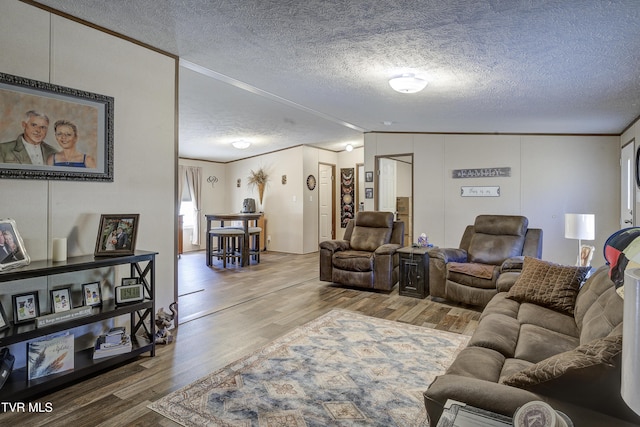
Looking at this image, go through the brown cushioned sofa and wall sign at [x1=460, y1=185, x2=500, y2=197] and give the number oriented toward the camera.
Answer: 1

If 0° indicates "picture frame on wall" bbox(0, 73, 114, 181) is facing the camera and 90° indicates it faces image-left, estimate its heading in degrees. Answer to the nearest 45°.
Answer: approximately 315°

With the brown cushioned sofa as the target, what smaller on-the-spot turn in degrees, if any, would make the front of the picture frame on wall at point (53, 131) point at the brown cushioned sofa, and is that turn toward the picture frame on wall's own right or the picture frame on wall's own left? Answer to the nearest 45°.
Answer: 0° — it already faces it

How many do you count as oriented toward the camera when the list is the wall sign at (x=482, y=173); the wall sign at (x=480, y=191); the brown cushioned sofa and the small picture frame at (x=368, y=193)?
3

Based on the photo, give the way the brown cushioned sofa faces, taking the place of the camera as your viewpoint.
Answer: facing to the left of the viewer

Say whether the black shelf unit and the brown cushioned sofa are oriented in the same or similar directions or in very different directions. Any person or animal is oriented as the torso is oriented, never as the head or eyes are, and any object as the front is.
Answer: very different directions

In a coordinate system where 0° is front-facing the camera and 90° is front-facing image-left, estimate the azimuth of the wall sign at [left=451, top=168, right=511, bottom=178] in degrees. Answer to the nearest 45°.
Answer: approximately 0°

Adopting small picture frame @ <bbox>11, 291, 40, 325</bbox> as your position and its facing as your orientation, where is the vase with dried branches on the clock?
The vase with dried branches is roughly at 9 o'clock from the small picture frame.

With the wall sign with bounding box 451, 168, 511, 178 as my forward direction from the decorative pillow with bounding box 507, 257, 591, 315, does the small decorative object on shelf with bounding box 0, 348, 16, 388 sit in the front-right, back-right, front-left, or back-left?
back-left

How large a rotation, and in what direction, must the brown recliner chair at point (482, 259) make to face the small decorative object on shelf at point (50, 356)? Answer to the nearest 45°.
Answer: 0° — it already faces it

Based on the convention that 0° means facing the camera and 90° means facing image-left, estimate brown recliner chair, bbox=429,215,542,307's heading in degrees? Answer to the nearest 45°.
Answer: approximately 45°

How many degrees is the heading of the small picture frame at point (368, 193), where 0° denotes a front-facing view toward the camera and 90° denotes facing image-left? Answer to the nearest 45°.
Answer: approximately 0°

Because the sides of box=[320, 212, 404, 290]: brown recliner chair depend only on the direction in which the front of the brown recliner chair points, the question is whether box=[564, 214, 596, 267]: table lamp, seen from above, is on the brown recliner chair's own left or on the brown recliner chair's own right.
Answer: on the brown recliner chair's own left

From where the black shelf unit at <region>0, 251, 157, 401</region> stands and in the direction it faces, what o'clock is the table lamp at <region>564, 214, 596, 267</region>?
The table lamp is roughly at 11 o'clock from the black shelf unit.
